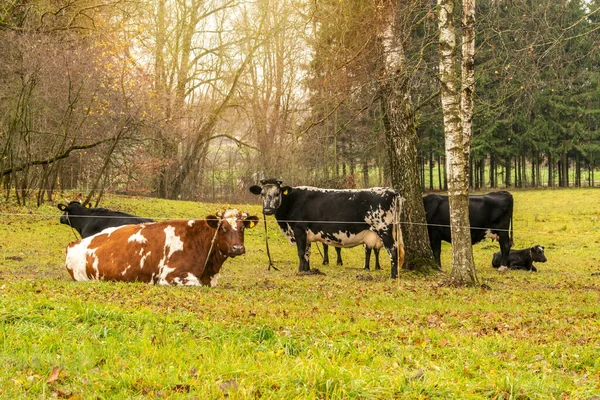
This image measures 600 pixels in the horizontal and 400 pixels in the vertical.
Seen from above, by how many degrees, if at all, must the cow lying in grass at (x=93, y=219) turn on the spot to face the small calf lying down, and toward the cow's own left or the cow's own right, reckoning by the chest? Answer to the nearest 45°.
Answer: approximately 180°

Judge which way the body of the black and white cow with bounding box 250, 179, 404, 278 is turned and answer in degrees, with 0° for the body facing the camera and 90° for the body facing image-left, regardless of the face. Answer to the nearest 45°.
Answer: approximately 90°

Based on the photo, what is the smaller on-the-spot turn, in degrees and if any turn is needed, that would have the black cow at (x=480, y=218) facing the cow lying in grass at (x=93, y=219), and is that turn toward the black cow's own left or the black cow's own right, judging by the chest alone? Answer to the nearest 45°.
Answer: approximately 45° to the black cow's own left

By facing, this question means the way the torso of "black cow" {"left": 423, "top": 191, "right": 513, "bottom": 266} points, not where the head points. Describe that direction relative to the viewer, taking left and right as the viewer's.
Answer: facing to the left of the viewer

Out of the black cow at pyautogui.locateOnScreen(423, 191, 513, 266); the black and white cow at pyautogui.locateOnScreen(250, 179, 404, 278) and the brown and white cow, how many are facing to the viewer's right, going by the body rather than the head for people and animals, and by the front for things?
1

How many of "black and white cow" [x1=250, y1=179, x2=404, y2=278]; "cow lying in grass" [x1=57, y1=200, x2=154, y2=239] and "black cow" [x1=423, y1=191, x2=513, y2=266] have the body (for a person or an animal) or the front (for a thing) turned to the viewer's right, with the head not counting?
0

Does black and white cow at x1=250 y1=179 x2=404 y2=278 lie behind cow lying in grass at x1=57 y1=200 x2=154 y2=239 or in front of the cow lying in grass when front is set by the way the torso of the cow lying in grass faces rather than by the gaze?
behind

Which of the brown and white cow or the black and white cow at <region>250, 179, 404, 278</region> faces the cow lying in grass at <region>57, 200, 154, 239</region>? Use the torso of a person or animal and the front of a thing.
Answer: the black and white cow

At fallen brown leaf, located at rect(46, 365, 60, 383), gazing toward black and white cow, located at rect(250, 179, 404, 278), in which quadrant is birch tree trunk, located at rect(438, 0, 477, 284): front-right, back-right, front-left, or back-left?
front-right

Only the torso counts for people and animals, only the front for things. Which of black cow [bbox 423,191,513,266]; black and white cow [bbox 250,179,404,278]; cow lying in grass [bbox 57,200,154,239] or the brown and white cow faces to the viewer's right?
the brown and white cow

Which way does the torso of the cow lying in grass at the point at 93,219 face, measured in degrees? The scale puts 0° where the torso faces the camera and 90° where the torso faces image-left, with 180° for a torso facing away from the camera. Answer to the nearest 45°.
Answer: approximately 90°

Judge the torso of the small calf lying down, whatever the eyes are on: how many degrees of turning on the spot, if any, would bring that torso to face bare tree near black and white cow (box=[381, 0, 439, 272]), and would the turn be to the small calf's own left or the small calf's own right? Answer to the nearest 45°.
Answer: approximately 135° to the small calf's own right

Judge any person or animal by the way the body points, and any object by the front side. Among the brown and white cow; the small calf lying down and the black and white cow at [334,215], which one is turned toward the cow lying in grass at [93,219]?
the black and white cow

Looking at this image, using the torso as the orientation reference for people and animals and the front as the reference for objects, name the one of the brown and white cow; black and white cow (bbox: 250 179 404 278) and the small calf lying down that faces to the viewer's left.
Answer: the black and white cow

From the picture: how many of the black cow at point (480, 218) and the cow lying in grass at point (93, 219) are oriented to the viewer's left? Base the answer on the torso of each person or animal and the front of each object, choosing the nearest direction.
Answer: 2

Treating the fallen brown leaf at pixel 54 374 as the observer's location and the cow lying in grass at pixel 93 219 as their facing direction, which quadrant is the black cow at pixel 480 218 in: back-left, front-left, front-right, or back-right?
front-right

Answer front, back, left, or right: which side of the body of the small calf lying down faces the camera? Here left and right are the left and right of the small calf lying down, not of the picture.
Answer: right

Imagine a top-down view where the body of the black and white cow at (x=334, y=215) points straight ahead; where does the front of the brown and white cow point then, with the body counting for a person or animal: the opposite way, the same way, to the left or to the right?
the opposite way

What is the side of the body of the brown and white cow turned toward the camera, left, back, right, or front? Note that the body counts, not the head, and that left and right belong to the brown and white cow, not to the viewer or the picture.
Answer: right
